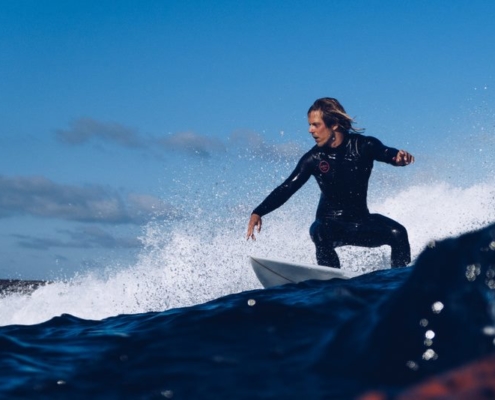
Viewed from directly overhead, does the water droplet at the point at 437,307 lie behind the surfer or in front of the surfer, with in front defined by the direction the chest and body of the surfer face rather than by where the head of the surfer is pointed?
in front

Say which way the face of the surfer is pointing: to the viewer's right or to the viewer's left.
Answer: to the viewer's left

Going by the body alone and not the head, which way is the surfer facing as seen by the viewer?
toward the camera
